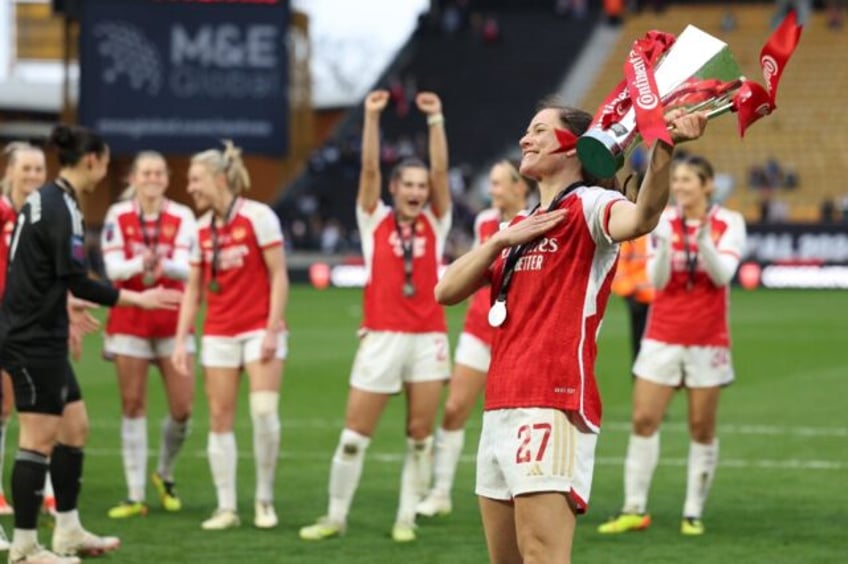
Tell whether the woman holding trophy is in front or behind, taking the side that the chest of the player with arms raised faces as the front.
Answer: in front

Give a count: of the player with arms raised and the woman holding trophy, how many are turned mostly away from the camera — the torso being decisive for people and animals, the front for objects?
0

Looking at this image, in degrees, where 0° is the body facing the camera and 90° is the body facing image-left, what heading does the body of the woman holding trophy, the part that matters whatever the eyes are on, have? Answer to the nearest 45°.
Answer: approximately 45°

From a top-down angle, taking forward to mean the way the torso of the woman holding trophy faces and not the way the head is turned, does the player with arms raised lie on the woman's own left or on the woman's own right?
on the woman's own right
